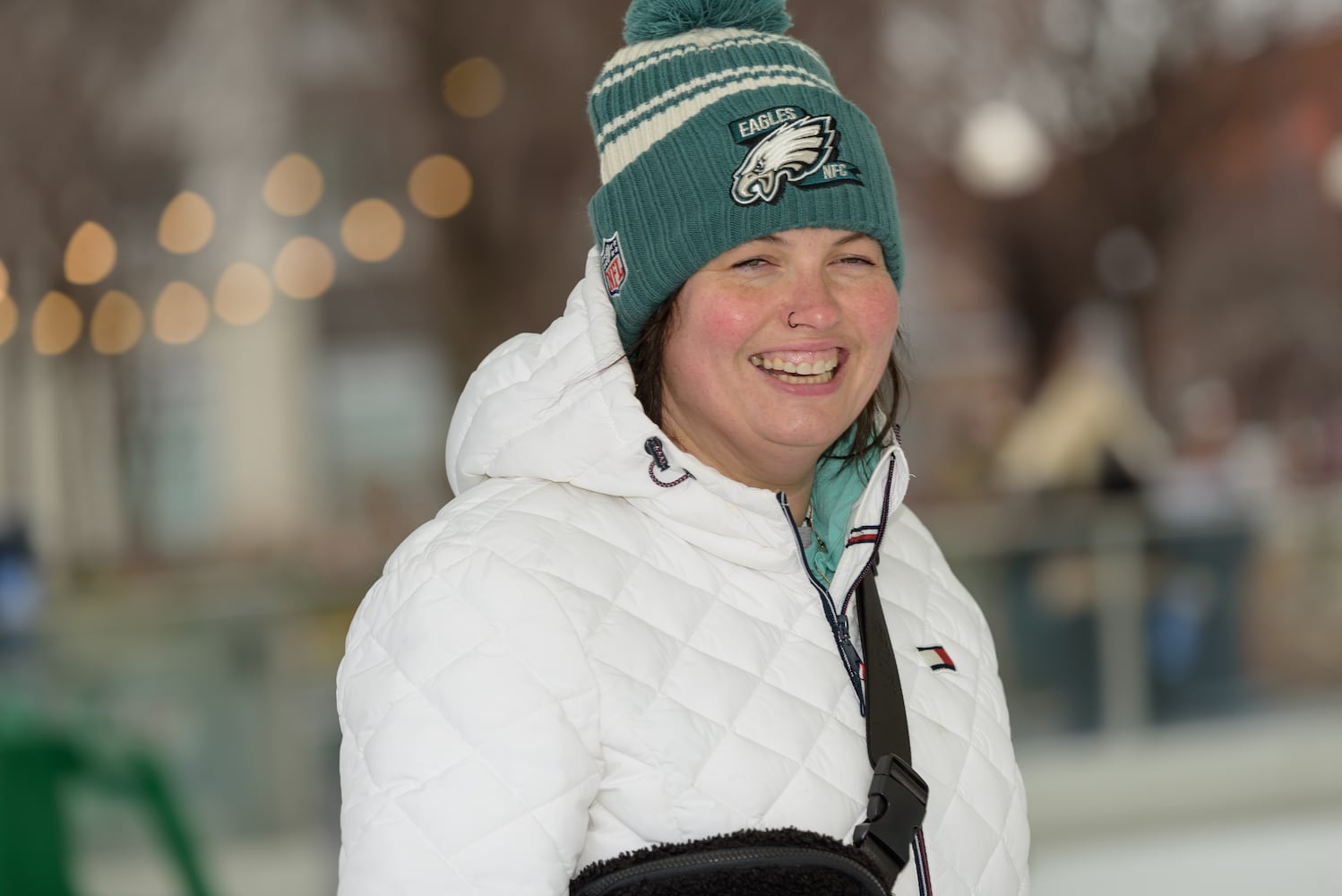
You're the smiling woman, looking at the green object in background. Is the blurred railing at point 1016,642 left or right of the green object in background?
right

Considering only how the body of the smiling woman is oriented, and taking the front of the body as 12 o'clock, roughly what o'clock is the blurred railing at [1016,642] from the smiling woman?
The blurred railing is roughly at 8 o'clock from the smiling woman.

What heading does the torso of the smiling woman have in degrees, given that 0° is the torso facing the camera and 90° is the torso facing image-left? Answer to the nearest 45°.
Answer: approximately 315°

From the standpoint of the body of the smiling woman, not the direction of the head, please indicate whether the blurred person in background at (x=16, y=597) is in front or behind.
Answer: behind

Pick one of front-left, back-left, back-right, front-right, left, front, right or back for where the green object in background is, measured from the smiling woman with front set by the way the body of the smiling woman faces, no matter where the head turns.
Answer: back
